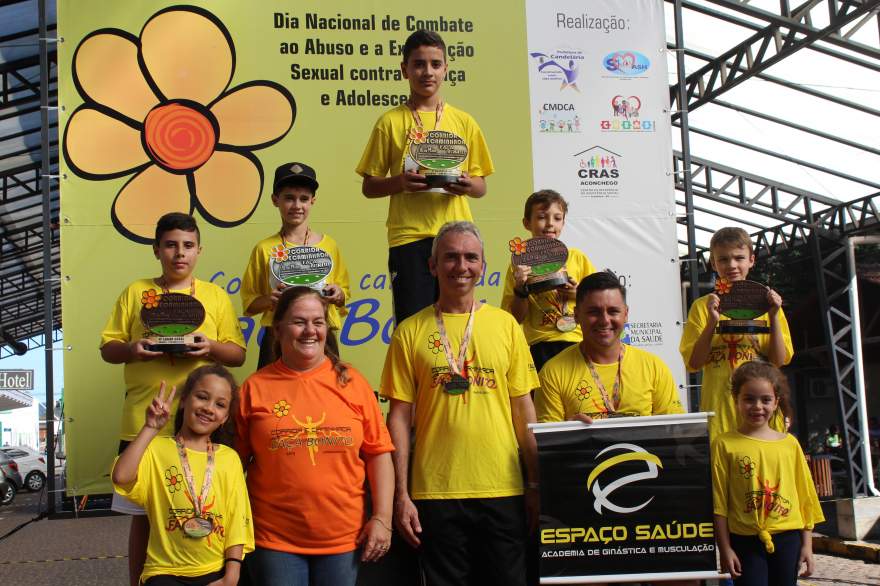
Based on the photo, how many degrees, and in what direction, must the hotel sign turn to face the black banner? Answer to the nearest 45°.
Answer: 0° — it already faces it

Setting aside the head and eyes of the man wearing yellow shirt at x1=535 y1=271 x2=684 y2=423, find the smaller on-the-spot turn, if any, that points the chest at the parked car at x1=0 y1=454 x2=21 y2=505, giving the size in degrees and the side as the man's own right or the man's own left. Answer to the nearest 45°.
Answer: approximately 135° to the man's own right

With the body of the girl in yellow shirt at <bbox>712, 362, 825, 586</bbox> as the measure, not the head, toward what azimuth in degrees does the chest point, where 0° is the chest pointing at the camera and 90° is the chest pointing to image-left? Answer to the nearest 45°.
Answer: approximately 0°

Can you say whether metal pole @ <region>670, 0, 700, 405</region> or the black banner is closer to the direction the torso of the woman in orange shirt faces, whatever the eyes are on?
the black banner

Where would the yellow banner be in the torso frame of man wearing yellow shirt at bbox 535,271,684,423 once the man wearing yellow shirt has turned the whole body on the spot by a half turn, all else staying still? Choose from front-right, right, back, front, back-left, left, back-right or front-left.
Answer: front-left

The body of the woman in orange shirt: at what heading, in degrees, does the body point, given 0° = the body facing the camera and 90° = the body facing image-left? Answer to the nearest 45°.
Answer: approximately 0°

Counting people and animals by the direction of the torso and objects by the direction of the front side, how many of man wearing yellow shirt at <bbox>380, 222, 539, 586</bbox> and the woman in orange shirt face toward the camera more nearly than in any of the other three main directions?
2

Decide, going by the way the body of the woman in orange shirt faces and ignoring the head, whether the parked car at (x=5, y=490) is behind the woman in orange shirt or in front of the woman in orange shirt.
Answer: behind

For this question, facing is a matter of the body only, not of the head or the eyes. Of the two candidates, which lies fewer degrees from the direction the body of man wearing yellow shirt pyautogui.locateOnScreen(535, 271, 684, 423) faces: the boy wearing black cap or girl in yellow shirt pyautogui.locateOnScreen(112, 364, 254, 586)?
the girl in yellow shirt

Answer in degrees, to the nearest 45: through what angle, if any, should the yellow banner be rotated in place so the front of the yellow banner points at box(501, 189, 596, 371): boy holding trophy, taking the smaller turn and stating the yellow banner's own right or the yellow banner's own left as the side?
approximately 45° to the yellow banner's own left

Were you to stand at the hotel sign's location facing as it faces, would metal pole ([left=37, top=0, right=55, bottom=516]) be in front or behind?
in front

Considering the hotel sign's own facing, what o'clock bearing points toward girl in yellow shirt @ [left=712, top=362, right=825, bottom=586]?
The girl in yellow shirt is roughly at 12 o'clock from the hotel sign.

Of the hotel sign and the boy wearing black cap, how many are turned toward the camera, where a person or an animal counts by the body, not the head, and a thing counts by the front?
2

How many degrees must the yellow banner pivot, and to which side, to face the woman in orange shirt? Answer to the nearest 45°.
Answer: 0° — it already faces them
